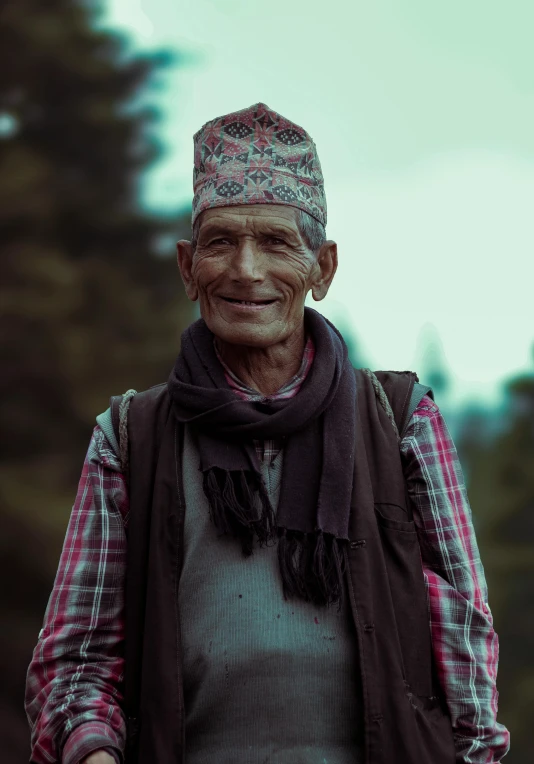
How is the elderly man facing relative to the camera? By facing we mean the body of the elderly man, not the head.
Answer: toward the camera
